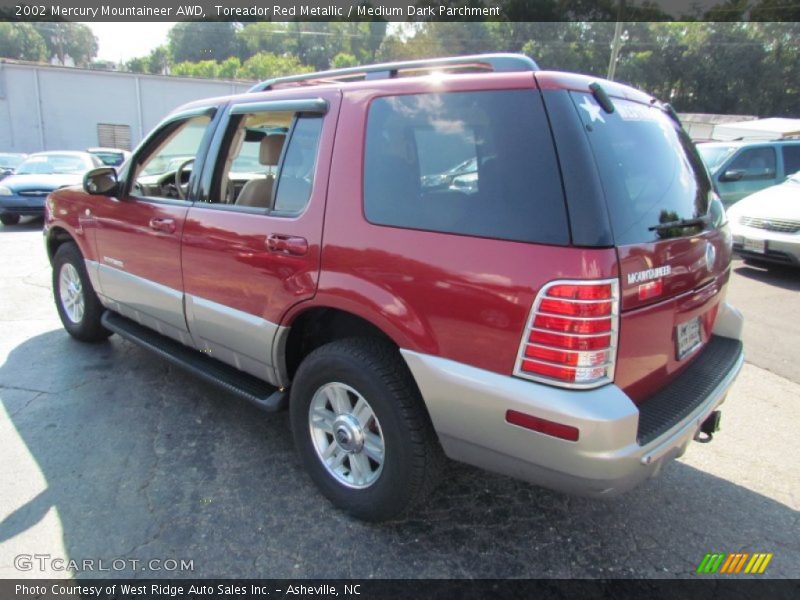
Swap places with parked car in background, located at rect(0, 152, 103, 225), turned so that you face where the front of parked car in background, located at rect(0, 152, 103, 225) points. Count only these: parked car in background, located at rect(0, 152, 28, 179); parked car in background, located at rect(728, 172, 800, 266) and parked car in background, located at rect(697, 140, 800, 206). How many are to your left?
2

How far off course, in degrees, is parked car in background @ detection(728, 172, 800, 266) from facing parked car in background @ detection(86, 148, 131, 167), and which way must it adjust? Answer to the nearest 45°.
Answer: approximately 45° to its right

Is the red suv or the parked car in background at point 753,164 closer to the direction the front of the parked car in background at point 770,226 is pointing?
the red suv

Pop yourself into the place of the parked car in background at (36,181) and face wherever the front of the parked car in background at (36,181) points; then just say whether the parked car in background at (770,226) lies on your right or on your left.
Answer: on your left

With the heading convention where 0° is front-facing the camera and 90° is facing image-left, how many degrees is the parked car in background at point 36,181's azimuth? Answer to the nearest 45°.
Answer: approximately 45°

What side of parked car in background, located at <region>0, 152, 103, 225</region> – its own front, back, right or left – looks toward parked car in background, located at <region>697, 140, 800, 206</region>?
left

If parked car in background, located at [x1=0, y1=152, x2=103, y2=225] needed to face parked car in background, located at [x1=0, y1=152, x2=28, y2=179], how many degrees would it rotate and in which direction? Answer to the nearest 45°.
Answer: approximately 135° to its right

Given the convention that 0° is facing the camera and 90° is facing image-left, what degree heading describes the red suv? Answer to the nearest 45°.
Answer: approximately 135°
